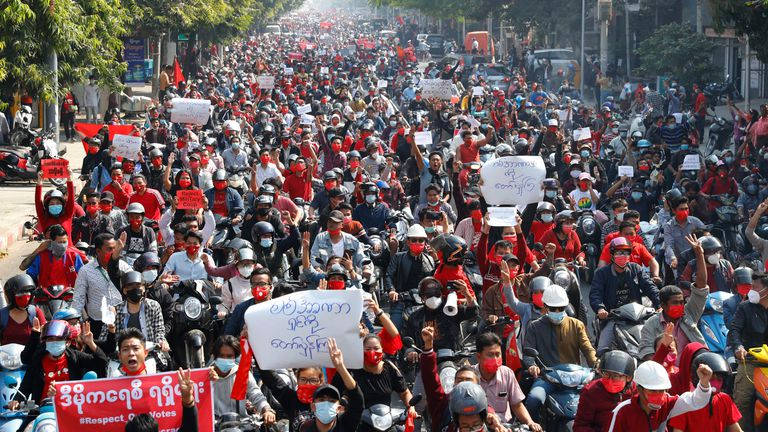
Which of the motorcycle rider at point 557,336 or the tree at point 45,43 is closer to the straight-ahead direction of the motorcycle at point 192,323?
the motorcycle rider

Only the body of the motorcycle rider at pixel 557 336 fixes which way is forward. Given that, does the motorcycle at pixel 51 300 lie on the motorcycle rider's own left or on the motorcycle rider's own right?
on the motorcycle rider's own right

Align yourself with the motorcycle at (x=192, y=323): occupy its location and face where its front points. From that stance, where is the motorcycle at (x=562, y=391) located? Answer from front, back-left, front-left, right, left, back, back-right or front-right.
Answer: front-left

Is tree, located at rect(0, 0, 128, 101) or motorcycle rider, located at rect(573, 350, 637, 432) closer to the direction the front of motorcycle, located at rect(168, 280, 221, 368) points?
the motorcycle rider

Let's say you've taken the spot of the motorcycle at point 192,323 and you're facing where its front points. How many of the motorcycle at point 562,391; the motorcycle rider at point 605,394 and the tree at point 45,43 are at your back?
1

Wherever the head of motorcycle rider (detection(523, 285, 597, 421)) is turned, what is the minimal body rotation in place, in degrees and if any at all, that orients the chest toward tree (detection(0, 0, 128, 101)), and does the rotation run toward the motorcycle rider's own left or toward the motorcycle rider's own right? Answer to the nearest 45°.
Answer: approximately 135° to the motorcycle rider's own right

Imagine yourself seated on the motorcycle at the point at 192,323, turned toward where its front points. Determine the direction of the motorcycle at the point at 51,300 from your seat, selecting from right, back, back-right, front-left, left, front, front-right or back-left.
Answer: back-right

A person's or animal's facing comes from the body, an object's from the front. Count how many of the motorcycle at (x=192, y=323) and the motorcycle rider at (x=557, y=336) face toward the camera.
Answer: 2

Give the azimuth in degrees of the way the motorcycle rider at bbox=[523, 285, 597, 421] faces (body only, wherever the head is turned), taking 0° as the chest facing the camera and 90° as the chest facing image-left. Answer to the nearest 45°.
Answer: approximately 0°

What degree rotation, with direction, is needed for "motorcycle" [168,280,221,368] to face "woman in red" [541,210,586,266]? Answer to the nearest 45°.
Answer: approximately 135° to its left

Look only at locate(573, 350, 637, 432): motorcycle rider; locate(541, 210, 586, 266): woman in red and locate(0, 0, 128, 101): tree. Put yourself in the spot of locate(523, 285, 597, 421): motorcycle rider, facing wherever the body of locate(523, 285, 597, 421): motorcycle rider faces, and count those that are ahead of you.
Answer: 1

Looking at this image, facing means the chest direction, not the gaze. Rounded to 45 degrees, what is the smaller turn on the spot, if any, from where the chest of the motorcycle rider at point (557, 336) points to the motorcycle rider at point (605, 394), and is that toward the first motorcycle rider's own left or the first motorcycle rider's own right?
0° — they already face them
